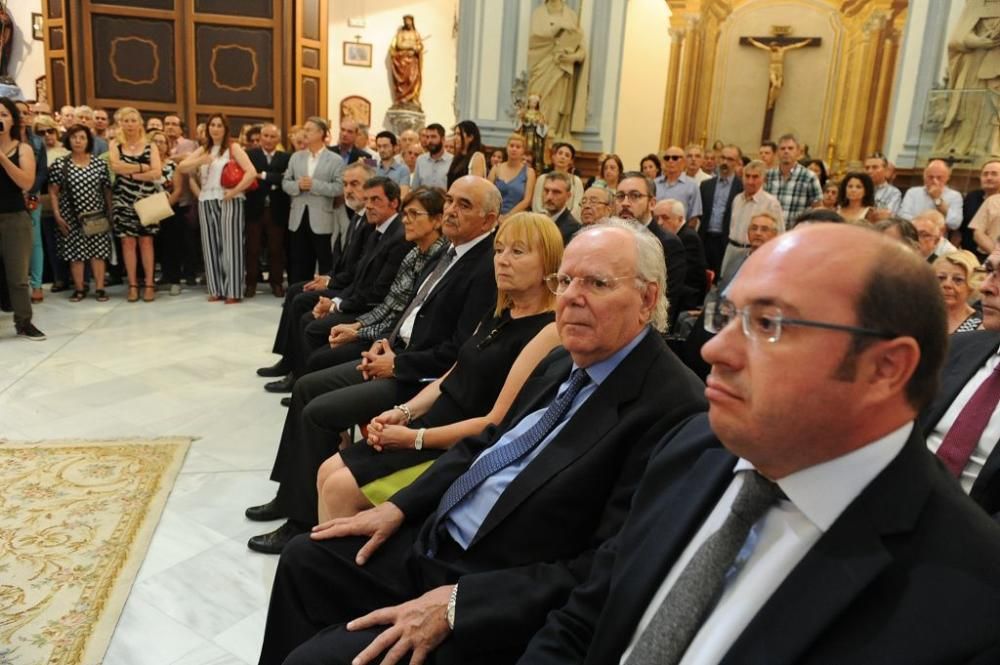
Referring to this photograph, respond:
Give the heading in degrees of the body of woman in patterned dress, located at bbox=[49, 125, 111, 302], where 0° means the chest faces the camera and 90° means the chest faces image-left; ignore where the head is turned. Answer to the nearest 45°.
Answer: approximately 0°

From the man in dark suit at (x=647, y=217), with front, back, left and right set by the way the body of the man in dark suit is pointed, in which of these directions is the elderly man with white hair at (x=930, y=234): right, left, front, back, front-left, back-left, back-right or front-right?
back-left

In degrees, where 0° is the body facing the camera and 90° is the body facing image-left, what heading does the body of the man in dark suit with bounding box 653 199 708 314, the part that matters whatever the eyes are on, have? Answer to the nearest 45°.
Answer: approximately 45°

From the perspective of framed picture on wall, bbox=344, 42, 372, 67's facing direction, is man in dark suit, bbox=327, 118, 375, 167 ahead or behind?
ahead

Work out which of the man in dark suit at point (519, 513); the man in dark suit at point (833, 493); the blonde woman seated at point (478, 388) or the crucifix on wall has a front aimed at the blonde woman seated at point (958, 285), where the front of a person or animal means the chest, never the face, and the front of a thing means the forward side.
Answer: the crucifix on wall

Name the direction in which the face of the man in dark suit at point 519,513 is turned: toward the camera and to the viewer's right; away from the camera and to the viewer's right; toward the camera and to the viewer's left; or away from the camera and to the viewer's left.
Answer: toward the camera and to the viewer's left

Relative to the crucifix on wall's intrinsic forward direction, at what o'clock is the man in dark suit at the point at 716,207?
The man in dark suit is roughly at 12 o'clock from the crucifix on wall.

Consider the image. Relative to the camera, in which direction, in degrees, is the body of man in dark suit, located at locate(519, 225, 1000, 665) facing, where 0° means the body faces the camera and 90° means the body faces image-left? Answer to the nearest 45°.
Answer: approximately 45°

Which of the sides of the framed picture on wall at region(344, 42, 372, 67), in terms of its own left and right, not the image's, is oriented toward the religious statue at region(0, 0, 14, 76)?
right

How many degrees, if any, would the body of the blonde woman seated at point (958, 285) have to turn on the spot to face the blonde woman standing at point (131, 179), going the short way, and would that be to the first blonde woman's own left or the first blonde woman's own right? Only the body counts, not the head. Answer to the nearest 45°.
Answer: approximately 45° to the first blonde woman's own right

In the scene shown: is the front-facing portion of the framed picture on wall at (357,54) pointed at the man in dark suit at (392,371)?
yes

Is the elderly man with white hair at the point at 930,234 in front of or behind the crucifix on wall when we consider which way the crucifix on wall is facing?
in front

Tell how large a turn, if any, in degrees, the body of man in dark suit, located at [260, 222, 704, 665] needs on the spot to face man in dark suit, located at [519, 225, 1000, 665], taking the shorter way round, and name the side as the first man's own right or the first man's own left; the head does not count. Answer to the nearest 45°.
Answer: approximately 90° to the first man's own left
